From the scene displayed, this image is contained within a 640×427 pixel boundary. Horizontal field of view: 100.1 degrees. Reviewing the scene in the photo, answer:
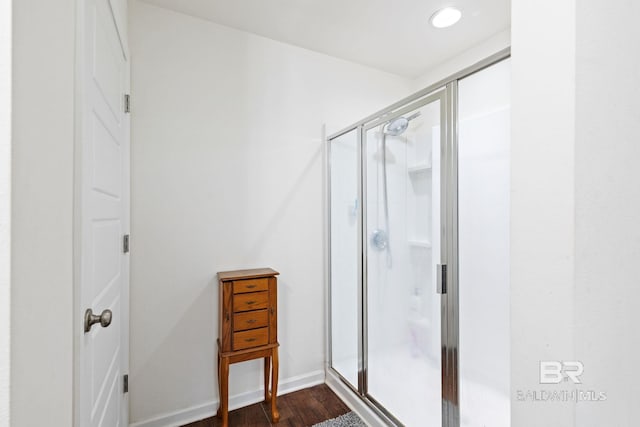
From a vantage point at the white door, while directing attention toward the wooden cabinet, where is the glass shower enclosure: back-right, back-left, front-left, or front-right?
front-right

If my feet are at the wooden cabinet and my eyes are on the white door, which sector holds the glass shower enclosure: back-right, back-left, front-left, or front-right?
back-left

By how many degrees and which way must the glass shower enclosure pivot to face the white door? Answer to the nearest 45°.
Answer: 0° — it already faces it

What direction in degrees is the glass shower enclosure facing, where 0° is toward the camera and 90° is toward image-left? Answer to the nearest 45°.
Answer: approximately 45°

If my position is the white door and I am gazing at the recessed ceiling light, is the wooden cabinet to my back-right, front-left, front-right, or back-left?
front-left

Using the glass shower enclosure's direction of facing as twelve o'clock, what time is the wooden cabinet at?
The wooden cabinet is roughly at 1 o'clock from the glass shower enclosure.
